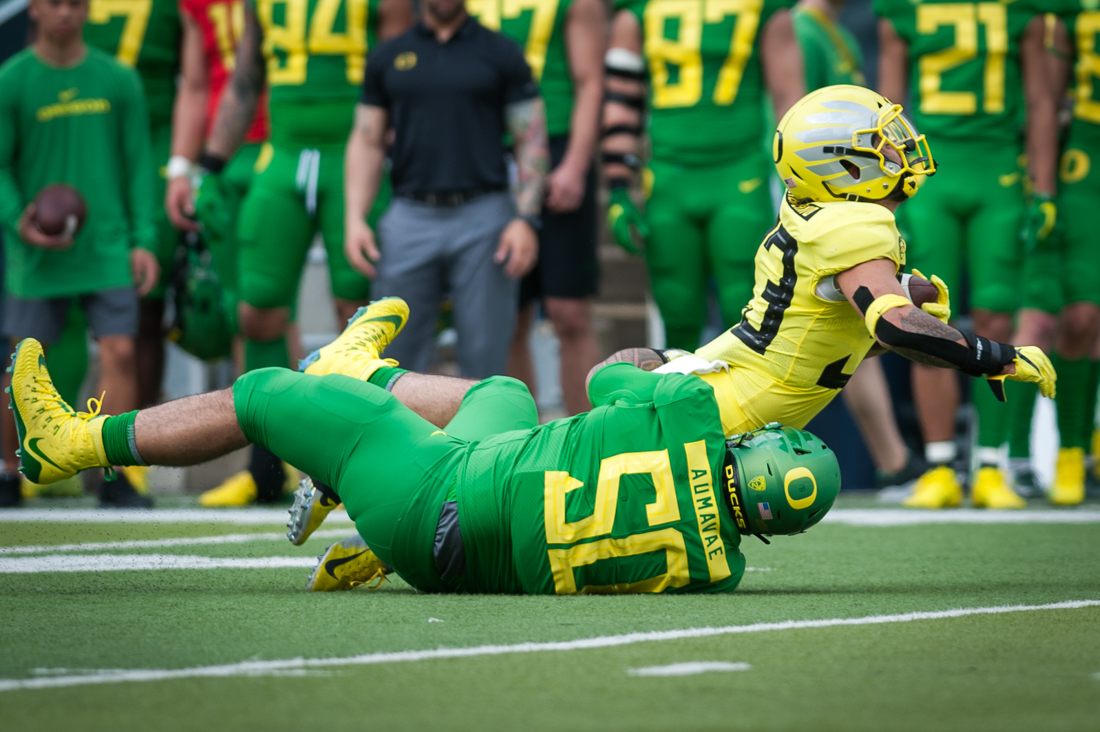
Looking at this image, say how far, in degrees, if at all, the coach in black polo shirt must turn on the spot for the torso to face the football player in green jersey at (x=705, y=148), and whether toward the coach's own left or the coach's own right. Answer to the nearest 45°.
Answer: approximately 90° to the coach's own left

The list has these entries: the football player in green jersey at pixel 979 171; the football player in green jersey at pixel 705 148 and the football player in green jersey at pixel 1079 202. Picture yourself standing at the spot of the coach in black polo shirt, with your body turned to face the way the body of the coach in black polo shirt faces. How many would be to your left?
3

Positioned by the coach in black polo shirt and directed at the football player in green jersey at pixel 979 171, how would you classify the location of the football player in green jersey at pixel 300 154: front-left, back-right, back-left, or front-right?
back-left

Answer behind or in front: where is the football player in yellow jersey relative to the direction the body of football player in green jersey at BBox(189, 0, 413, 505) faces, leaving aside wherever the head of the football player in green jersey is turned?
in front

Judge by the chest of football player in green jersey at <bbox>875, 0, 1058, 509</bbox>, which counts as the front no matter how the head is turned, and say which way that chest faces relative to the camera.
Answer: toward the camera

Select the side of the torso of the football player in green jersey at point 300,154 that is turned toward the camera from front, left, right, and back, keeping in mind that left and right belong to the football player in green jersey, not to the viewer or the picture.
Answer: front

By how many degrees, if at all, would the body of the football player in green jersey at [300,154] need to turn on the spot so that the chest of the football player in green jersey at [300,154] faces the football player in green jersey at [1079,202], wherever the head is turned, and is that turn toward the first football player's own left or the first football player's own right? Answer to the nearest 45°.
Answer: approximately 90° to the first football player's own left

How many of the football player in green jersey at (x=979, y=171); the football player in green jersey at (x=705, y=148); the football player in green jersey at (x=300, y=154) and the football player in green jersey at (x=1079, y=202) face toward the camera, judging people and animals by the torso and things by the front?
4

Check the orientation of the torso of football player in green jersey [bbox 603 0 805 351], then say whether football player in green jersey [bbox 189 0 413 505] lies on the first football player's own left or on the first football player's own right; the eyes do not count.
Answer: on the first football player's own right

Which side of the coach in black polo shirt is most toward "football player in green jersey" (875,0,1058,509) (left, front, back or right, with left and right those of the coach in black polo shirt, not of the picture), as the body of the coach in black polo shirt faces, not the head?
left

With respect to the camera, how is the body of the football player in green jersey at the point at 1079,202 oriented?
toward the camera

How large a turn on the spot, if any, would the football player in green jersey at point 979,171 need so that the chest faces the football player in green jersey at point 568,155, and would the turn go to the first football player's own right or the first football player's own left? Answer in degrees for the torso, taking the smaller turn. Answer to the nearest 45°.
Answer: approximately 90° to the first football player's own right

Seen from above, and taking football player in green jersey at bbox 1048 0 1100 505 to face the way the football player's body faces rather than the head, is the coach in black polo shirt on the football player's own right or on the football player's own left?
on the football player's own right

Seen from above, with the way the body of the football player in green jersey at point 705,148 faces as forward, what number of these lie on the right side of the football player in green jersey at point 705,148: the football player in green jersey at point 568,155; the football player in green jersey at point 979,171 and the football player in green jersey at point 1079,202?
1
